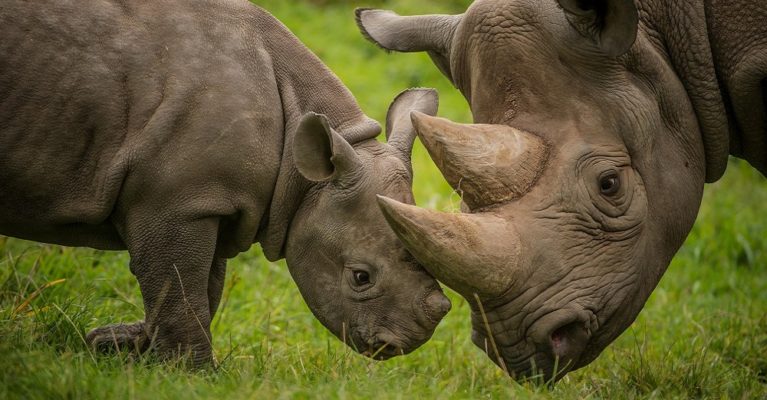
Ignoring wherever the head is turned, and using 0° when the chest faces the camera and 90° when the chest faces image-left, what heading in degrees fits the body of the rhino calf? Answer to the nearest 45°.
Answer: approximately 270°

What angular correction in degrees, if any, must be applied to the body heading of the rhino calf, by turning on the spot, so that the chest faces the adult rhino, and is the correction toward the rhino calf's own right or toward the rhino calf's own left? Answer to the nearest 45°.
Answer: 0° — it already faces it
